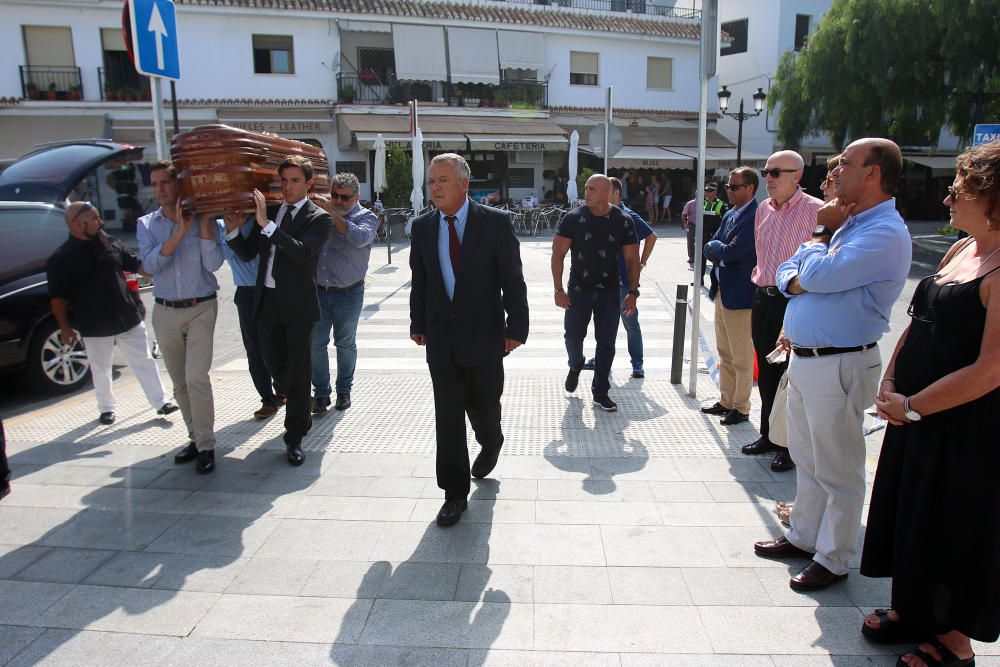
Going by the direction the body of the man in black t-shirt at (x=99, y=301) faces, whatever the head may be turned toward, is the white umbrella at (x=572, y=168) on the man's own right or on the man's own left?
on the man's own left

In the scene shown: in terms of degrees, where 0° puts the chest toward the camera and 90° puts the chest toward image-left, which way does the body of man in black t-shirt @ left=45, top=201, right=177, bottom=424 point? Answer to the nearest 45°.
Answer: approximately 315°

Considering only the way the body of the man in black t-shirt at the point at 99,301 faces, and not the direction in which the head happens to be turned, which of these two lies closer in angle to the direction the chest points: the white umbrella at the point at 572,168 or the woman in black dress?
the woman in black dress

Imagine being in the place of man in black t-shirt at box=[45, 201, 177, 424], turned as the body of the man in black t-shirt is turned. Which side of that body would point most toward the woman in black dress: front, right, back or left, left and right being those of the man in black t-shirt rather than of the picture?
front

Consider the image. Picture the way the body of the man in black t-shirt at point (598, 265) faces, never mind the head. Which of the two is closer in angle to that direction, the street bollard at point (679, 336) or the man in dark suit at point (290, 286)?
the man in dark suit

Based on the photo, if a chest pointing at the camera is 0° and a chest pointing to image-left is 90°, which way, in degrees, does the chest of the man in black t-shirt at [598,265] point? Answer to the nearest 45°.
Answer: approximately 0°

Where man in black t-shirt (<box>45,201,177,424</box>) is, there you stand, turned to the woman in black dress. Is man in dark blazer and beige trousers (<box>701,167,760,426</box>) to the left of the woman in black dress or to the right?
left

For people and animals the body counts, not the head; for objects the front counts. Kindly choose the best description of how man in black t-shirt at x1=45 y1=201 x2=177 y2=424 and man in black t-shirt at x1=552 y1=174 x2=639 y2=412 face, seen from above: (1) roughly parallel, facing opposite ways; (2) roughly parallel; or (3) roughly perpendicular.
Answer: roughly perpendicular

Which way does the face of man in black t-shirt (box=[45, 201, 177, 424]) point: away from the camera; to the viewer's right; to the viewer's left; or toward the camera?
to the viewer's right

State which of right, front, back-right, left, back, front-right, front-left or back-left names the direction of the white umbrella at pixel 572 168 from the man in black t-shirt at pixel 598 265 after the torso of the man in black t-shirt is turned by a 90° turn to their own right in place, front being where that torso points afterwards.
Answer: right

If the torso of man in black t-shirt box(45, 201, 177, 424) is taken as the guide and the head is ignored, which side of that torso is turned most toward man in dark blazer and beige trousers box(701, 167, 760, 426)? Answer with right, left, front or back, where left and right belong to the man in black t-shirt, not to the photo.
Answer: front

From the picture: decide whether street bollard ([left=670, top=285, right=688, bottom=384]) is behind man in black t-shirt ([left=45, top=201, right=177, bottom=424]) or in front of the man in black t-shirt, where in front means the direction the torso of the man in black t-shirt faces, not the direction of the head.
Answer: in front

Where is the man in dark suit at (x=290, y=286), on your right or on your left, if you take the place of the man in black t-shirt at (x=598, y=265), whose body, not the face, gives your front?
on your right

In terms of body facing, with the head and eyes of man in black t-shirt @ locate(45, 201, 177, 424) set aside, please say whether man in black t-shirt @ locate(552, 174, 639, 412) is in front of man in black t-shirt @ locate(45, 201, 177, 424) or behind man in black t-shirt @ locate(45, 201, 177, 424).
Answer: in front

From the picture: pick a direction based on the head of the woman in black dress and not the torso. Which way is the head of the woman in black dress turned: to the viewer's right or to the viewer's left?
to the viewer's left

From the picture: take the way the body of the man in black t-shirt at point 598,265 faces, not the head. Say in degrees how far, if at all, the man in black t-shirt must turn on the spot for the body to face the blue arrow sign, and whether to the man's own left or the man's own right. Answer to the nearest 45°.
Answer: approximately 90° to the man's own right

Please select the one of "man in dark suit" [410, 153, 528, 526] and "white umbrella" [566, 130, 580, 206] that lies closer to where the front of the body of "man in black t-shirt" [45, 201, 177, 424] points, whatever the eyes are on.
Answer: the man in dark suit
